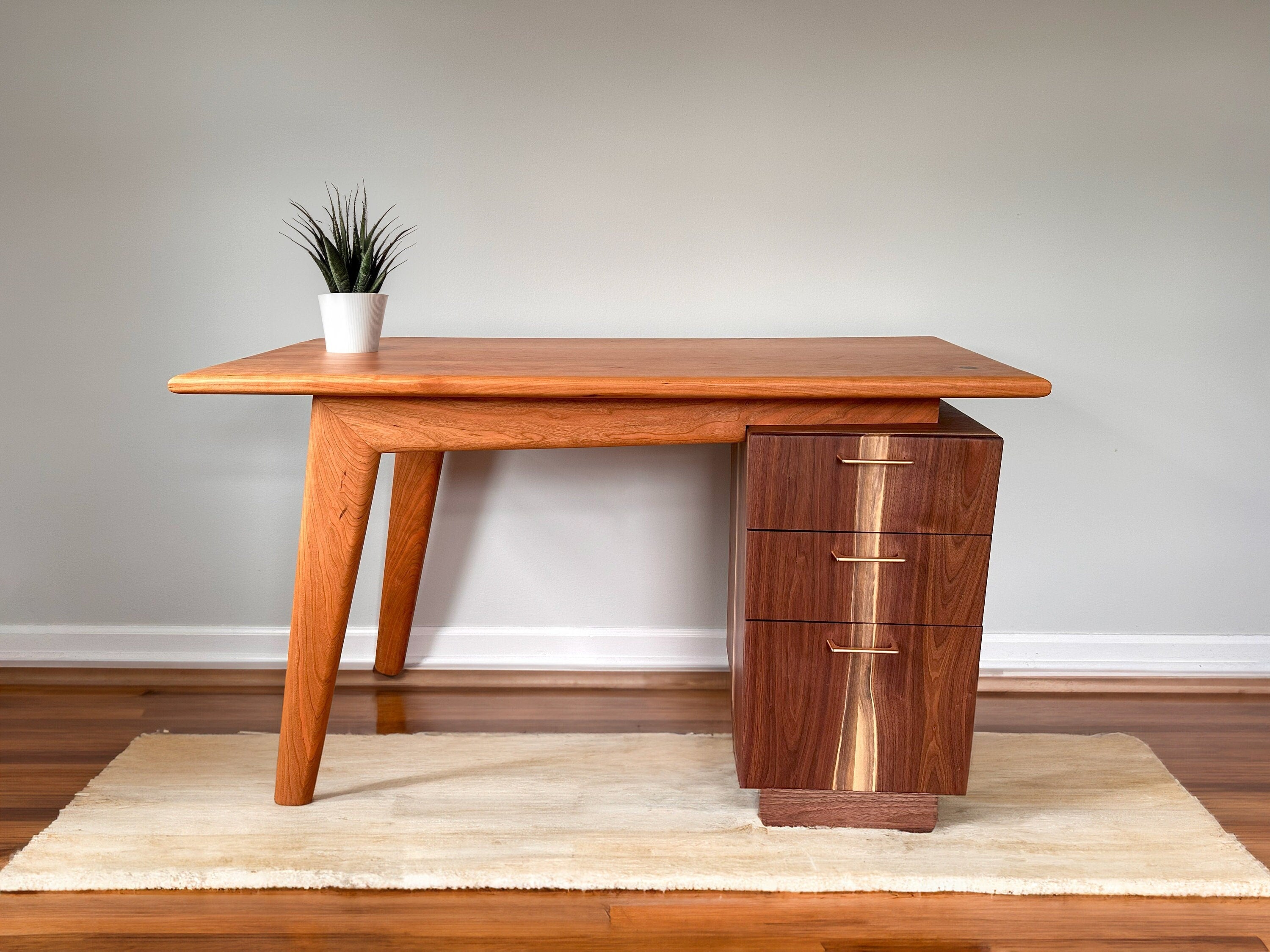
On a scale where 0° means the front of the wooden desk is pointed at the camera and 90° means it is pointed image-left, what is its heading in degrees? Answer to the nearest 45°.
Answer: approximately 0°
